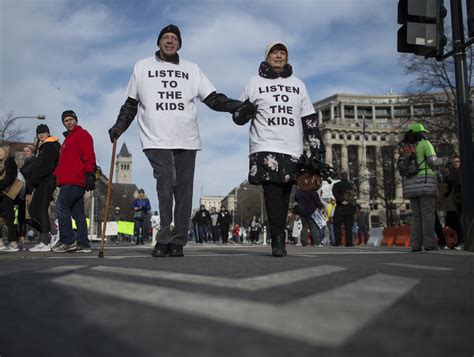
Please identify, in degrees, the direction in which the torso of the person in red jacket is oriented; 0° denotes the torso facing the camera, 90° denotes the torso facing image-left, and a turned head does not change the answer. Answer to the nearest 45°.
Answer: approximately 45°

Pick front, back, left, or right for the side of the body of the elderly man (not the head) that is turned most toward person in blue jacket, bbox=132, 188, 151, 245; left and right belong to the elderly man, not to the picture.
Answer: back

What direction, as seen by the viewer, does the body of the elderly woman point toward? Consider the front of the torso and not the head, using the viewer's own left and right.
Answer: facing the viewer

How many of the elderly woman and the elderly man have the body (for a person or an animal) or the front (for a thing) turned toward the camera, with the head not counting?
2

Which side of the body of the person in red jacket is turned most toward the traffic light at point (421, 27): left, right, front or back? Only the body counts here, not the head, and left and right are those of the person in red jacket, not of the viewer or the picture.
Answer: left

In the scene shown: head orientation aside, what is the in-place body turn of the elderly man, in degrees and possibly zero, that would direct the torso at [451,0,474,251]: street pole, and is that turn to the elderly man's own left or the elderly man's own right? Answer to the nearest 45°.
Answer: approximately 90° to the elderly man's own left

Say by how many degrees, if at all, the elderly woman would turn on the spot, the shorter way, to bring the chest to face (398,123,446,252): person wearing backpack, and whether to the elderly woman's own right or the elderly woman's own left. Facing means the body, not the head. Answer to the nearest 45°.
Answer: approximately 135° to the elderly woman's own left

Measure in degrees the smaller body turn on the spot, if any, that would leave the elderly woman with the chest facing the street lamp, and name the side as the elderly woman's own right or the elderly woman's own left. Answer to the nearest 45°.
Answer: approximately 135° to the elderly woman's own right

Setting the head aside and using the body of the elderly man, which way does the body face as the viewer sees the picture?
toward the camera

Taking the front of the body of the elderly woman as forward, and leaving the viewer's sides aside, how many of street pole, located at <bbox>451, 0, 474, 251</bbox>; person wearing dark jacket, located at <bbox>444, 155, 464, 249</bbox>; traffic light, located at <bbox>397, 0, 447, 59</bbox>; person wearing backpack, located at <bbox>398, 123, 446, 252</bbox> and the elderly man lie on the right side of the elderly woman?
1

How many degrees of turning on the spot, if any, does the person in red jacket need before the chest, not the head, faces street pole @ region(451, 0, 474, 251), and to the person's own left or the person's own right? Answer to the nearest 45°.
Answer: approximately 90° to the person's own left
